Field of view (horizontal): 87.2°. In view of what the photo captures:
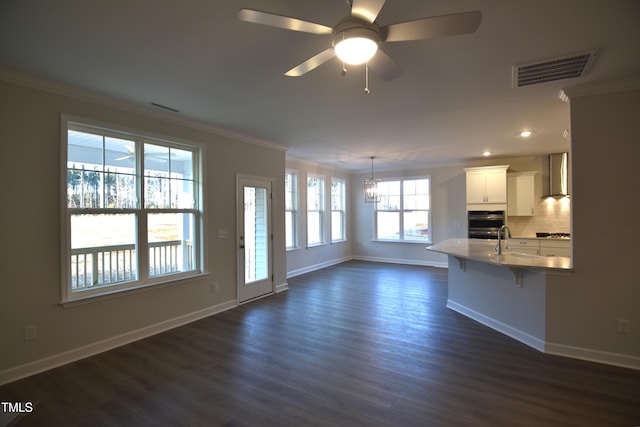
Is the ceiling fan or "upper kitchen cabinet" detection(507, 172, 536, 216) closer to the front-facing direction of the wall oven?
the ceiling fan

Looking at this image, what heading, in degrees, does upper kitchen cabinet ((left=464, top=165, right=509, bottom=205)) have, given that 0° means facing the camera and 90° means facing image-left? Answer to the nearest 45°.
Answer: approximately 0°

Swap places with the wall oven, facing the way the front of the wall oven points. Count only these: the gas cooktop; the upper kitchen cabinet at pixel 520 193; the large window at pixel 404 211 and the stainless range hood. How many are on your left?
3

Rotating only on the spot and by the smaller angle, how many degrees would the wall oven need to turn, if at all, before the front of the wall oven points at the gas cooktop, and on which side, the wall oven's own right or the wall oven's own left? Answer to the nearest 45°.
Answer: approximately 90° to the wall oven's own left

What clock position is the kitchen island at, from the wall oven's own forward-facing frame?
The kitchen island is roughly at 12 o'clock from the wall oven.

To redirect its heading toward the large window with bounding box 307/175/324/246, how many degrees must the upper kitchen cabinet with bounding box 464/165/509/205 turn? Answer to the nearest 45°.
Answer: approximately 90° to its right

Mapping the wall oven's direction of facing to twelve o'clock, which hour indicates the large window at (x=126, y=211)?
The large window is roughly at 1 o'clock from the wall oven.

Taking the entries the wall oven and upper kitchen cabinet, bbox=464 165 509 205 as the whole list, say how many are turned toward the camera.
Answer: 2
